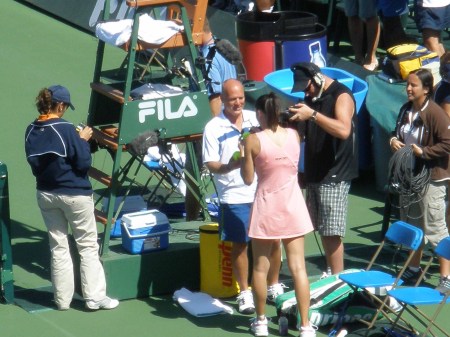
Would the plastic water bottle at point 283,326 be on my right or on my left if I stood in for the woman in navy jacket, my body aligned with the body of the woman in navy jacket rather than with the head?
on my right

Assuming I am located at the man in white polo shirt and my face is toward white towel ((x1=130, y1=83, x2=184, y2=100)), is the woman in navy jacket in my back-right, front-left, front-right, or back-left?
front-left

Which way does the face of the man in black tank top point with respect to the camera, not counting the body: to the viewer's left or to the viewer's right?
to the viewer's left

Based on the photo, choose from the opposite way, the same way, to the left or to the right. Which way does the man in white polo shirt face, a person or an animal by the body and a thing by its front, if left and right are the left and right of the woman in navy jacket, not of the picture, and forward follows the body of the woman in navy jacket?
to the right

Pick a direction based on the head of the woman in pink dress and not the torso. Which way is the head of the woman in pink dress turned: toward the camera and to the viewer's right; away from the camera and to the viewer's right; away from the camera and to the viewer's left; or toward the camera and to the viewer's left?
away from the camera and to the viewer's left

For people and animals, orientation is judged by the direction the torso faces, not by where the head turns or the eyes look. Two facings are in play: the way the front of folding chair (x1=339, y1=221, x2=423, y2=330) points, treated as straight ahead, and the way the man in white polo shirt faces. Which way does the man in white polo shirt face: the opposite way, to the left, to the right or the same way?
to the left

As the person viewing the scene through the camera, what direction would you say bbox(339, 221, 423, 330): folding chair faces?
facing the viewer and to the left of the viewer

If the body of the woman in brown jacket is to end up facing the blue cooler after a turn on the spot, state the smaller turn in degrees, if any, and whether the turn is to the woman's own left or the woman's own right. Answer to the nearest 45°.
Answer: approximately 45° to the woman's own right

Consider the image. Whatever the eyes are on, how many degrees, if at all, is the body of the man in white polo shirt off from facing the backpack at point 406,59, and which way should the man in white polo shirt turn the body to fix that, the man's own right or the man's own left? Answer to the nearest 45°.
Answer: approximately 90° to the man's own left

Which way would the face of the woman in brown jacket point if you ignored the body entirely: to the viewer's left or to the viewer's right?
to the viewer's left

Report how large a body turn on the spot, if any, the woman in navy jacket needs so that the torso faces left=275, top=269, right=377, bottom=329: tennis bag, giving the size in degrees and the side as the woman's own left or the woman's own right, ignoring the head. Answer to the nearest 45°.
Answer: approximately 45° to the woman's own right

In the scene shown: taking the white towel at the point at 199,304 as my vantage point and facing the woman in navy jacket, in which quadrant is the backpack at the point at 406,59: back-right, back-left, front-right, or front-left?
back-right

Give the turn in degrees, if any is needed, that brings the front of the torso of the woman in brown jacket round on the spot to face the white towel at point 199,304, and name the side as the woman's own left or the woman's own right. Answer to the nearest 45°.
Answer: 0° — they already face it

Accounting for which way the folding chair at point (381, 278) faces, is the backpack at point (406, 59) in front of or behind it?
behind

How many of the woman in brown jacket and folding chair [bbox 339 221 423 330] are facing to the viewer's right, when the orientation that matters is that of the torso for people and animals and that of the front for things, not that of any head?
0

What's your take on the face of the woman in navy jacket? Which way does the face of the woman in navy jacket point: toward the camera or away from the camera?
away from the camera
